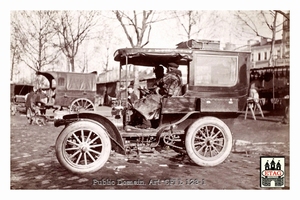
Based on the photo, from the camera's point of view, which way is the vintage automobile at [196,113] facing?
to the viewer's left

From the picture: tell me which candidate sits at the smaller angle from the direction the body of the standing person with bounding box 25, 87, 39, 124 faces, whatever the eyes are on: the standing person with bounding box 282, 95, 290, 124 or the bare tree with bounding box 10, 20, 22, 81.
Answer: the standing person
